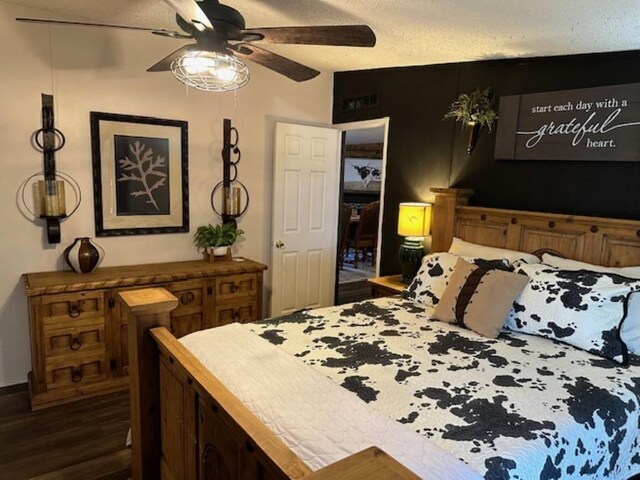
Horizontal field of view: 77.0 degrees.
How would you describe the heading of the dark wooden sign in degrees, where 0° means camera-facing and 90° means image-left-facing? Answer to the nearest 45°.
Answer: approximately 45°

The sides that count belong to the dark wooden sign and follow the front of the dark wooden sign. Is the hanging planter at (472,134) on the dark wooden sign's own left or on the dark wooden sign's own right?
on the dark wooden sign's own right

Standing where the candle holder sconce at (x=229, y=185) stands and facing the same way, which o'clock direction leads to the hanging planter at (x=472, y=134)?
The hanging planter is roughly at 10 o'clock from the candle holder sconce.

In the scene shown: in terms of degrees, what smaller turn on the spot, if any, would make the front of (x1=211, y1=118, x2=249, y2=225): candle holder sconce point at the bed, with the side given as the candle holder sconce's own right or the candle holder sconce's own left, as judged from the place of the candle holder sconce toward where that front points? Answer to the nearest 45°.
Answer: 0° — it already faces it

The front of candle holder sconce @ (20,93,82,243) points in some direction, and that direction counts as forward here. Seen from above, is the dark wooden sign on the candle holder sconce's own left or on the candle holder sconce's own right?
on the candle holder sconce's own left

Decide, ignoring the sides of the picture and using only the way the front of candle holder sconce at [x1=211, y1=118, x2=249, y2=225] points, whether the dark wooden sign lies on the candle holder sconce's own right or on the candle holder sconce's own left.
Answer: on the candle holder sconce's own left

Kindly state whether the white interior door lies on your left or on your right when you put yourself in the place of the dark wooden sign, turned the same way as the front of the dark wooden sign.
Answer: on your right

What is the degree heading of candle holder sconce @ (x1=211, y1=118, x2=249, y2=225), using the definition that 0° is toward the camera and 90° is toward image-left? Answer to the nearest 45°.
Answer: approximately 0°

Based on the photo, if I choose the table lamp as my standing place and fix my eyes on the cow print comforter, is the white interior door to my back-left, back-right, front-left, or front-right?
back-right

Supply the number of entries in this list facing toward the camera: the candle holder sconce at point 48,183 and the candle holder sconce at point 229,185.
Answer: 2
